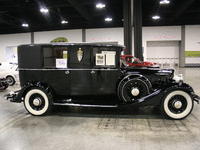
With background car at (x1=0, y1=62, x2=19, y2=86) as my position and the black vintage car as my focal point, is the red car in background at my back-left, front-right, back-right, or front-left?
front-left

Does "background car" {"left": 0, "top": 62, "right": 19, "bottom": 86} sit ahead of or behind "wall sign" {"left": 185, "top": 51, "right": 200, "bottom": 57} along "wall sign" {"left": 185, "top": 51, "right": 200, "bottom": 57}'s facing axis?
ahead

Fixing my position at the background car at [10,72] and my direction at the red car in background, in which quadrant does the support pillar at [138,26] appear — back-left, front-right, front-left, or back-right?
front-left

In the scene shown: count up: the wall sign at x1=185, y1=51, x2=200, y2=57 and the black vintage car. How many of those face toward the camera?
1

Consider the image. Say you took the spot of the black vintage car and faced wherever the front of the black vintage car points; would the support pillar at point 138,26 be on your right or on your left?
on your left

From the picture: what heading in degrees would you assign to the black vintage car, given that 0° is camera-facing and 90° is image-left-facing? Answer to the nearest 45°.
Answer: approximately 270°

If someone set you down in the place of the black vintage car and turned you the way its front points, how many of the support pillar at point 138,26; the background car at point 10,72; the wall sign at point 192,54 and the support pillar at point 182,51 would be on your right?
0

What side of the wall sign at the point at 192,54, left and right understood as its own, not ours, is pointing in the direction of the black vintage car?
front

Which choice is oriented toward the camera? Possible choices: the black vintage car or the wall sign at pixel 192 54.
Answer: the wall sign

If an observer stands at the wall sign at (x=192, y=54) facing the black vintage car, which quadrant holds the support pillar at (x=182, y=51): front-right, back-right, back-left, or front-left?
front-right

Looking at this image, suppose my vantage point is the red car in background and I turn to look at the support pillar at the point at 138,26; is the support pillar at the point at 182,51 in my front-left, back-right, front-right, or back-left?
front-right

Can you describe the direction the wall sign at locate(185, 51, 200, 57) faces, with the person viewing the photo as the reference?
facing the viewer

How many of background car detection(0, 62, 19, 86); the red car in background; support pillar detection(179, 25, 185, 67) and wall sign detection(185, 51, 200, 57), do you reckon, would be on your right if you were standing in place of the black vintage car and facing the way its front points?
0

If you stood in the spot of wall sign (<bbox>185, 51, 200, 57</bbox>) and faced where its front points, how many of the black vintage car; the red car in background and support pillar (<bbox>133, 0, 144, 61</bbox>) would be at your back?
0
